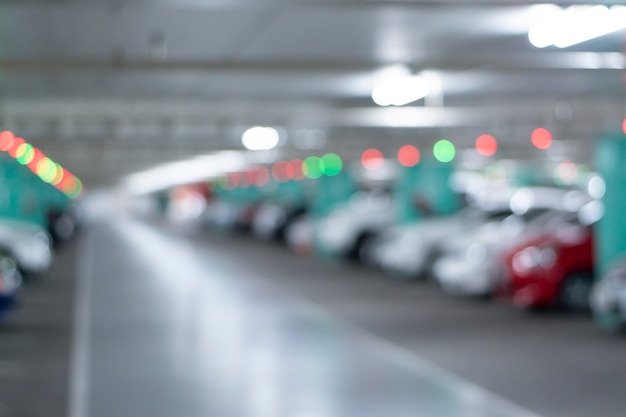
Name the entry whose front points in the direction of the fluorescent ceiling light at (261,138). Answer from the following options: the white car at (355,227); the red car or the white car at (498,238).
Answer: the white car at (355,227)

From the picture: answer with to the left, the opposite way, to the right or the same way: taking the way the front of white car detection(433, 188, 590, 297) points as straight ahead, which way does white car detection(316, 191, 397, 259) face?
the same way

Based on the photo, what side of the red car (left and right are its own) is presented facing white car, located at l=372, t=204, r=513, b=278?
right

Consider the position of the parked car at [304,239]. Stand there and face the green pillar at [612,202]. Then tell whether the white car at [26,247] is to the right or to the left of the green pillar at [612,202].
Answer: right

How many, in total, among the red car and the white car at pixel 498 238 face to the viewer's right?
0

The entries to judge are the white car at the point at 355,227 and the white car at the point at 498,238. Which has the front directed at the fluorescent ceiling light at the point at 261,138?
the white car at the point at 355,227

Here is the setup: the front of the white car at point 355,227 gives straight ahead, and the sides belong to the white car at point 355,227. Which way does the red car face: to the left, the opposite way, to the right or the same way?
the same way

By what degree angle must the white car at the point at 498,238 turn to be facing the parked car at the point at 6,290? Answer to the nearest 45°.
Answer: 0° — it already faces it

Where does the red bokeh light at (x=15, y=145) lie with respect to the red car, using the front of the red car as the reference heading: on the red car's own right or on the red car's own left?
on the red car's own right
